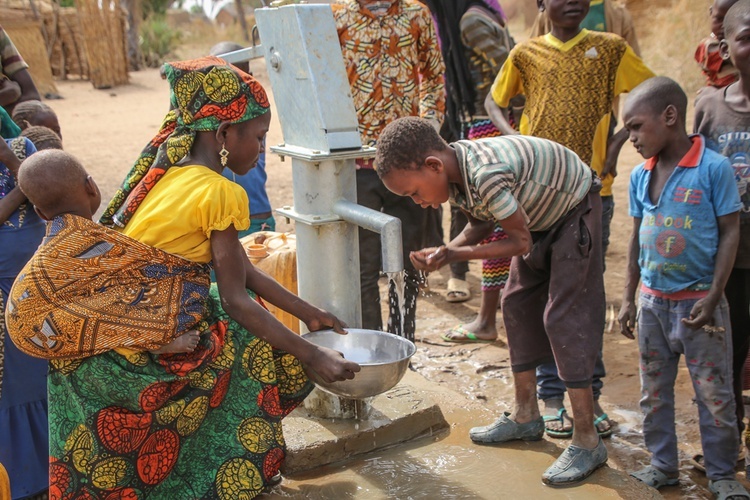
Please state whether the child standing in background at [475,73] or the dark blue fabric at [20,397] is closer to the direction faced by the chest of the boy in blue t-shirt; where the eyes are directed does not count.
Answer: the dark blue fabric

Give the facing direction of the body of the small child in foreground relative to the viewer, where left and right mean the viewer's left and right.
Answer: facing away from the viewer and to the right of the viewer

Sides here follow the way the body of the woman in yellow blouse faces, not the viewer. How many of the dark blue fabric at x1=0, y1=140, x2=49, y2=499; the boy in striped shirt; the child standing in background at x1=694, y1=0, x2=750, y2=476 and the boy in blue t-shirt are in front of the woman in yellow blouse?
3

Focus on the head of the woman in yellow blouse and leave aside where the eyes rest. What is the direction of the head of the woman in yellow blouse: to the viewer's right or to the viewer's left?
to the viewer's right

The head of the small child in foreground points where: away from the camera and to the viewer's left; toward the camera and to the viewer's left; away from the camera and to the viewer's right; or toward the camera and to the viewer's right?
away from the camera and to the viewer's right

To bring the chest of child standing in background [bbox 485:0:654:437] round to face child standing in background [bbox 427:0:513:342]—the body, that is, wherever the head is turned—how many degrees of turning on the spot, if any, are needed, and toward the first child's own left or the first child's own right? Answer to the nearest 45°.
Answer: approximately 135° to the first child's own right

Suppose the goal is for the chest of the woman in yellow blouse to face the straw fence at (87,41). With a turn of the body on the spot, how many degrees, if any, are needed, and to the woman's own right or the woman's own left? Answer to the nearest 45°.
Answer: approximately 90° to the woman's own left

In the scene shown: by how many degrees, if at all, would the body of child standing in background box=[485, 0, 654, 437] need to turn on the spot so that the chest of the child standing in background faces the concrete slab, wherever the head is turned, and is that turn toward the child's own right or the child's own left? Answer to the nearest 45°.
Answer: approximately 45° to the child's own right

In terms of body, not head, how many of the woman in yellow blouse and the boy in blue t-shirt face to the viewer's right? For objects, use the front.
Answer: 1

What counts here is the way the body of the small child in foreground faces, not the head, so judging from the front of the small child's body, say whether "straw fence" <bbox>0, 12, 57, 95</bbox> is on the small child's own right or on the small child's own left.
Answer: on the small child's own left

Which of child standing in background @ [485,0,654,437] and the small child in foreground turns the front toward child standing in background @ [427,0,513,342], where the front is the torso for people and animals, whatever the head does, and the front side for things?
the small child in foreground

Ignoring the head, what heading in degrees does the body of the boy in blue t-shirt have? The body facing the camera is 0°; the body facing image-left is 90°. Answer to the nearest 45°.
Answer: approximately 45°

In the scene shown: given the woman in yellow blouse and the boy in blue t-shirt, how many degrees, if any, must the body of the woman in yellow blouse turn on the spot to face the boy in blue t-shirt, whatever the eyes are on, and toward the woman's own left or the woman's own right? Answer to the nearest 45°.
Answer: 0° — they already face them

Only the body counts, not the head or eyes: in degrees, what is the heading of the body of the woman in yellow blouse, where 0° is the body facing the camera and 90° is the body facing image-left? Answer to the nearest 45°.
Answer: approximately 270°
